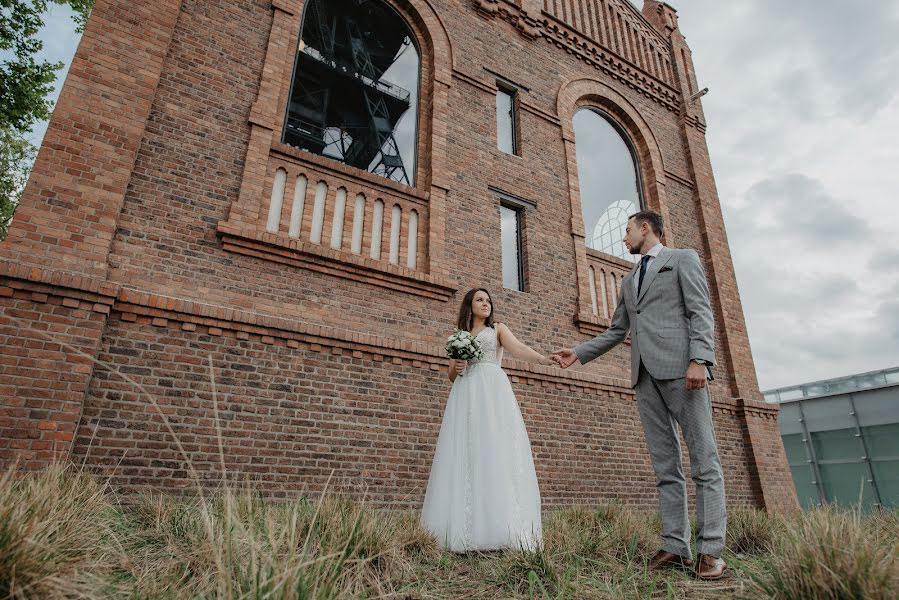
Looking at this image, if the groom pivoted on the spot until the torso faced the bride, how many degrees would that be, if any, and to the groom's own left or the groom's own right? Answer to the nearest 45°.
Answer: approximately 45° to the groom's own right

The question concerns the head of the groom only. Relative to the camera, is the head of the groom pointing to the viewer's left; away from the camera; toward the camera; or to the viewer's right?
to the viewer's left

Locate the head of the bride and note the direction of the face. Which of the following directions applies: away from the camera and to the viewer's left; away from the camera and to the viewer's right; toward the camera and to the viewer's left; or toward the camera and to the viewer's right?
toward the camera and to the viewer's right

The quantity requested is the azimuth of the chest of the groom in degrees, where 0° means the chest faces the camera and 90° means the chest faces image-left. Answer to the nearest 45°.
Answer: approximately 45°
